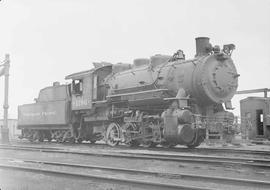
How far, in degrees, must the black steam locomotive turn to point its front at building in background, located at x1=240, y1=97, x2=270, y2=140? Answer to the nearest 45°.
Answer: approximately 90° to its left

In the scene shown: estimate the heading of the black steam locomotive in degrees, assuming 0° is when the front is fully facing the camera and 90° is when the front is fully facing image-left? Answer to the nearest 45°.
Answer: approximately 315°
